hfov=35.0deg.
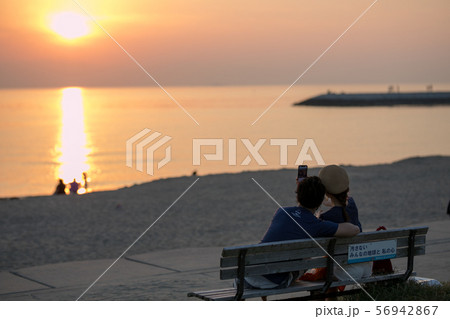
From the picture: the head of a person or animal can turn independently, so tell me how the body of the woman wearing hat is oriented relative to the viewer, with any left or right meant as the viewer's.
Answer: facing away from the viewer and to the left of the viewer

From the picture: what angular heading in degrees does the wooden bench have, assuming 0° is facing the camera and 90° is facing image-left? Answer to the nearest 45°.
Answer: approximately 135°
